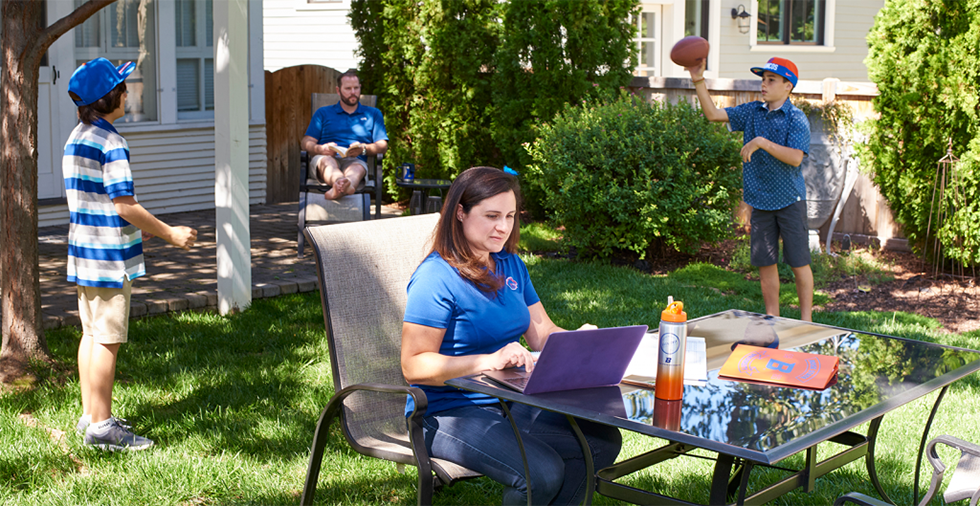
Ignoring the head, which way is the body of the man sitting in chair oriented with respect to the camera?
toward the camera

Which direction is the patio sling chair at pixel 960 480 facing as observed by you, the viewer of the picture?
facing away from the viewer and to the left of the viewer

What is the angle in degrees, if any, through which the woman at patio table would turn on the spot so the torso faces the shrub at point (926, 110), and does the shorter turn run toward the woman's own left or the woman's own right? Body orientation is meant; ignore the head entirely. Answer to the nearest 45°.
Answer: approximately 90° to the woman's own left

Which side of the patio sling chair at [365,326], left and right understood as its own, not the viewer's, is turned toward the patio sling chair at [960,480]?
front

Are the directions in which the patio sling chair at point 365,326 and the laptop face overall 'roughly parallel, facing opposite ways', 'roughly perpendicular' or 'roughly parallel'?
roughly parallel, facing opposite ways

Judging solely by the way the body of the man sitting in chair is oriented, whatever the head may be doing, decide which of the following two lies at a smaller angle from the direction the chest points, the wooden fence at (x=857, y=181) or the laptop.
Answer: the laptop

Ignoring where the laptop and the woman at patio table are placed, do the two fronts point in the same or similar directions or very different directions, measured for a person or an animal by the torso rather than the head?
very different directions

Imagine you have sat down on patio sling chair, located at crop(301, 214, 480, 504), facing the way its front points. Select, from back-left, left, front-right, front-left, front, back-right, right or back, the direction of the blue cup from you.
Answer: back-left

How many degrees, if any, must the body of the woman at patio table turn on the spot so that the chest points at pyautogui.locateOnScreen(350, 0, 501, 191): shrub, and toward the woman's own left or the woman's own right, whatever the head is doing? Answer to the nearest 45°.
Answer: approximately 135° to the woman's own left

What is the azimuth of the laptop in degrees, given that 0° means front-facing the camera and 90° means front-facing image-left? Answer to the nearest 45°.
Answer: approximately 135°

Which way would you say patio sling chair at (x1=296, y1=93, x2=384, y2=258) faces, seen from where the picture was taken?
facing the viewer

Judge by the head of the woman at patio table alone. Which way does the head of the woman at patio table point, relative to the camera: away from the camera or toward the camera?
toward the camera

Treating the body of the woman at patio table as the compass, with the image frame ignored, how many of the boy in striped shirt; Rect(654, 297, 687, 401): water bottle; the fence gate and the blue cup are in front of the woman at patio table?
1

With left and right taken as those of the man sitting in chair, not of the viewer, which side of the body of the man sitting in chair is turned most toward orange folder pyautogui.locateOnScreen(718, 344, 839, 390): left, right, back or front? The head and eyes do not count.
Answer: front

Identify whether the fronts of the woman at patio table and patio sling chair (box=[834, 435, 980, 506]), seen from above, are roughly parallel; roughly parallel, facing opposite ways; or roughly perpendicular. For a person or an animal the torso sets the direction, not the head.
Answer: roughly parallel, facing opposite ways

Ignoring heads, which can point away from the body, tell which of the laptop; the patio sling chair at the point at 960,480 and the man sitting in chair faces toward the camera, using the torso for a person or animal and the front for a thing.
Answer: the man sitting in chair

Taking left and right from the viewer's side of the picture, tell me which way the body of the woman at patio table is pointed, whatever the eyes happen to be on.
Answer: facing the viewer and to the right of the viewer

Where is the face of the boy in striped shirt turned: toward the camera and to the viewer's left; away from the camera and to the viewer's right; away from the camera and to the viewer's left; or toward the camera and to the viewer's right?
away from the camera and to the viewer's right
